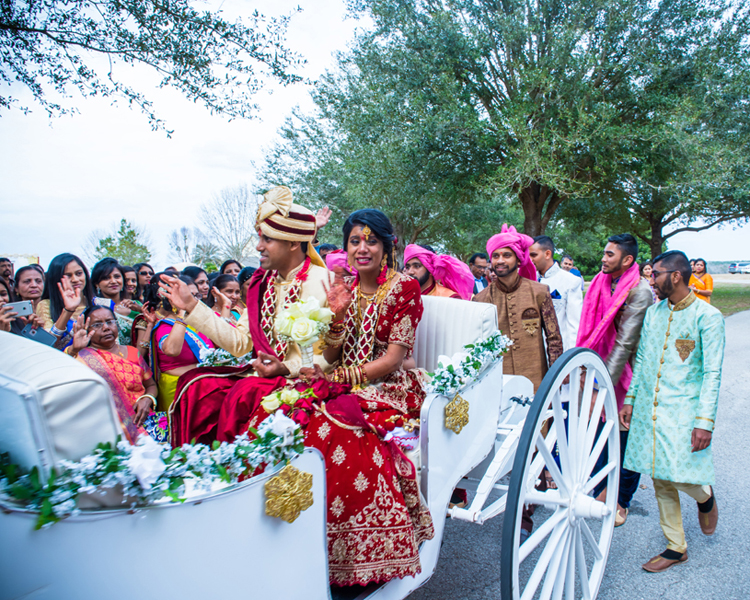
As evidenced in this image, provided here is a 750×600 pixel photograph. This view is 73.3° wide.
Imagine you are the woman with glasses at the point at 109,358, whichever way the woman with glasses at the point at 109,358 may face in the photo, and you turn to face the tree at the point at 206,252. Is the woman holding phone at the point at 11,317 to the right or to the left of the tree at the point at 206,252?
left

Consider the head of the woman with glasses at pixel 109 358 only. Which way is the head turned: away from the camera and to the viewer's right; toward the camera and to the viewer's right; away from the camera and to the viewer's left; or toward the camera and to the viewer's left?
toward the camera and to the viewer's right

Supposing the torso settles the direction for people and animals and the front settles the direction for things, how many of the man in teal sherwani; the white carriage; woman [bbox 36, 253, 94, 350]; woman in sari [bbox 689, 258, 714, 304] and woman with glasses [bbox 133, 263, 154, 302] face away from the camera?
0

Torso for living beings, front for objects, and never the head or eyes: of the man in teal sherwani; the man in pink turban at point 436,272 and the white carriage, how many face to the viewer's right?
0

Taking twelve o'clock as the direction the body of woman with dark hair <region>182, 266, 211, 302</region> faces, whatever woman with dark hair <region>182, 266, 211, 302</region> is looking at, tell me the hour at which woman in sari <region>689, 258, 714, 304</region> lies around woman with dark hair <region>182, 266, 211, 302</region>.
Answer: woman in sari <region>689, 258, 714, 304</region> is roughly at 10 o'clock from woman with dark hair <region>182, 266, 211, 302</region>.

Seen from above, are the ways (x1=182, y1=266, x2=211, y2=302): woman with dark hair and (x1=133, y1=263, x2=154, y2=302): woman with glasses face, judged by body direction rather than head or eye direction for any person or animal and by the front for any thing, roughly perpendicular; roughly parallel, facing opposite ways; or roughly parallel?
roughly parallel

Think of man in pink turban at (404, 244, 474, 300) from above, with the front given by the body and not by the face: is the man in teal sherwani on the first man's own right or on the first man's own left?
on the first man's own left

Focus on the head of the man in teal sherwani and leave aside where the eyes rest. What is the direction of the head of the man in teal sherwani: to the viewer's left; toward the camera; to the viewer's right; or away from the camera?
to the viewer's left

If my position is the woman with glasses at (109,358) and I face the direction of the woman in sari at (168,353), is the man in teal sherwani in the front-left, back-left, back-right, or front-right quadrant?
front-right

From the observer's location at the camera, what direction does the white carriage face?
facing the viewer and to the left of the viewer

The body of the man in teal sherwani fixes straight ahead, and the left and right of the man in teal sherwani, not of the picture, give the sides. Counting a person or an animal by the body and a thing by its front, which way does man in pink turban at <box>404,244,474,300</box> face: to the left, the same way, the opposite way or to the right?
the same way

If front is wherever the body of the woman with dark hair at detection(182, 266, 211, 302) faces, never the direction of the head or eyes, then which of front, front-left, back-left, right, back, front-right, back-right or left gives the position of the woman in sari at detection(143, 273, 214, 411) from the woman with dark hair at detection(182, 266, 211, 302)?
front-right

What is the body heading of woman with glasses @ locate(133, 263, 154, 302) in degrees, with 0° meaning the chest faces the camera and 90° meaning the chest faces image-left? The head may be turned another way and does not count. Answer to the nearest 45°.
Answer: approximately 315°

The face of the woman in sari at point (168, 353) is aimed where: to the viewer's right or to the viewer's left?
to the viewer's right

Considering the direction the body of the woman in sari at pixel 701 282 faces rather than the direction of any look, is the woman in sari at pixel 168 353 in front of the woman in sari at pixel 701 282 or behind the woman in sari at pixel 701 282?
in front
